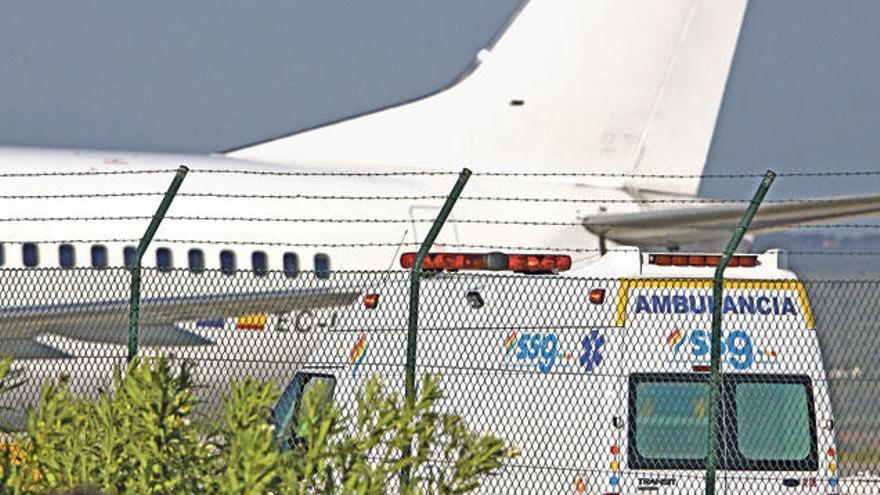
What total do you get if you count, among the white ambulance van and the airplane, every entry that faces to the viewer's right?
0

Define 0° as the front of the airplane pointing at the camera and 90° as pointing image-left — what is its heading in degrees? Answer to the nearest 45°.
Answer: approximately 90°

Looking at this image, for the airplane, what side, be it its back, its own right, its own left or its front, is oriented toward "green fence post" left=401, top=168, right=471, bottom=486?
left

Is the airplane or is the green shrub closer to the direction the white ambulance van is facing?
the airplane

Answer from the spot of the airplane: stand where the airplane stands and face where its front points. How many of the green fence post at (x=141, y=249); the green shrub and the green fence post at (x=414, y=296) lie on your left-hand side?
3

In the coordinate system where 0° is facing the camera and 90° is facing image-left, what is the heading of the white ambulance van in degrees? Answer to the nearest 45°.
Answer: approximately 135°

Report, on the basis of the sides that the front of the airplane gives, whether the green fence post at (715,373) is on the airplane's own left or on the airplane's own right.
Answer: on the airplane's own left

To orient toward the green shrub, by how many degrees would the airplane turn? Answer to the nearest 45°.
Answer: approximately 90° to its left

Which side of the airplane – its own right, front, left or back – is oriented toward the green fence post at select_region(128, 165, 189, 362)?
left

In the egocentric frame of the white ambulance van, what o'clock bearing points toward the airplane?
The airplane is roughly at 1 o'clock from the white ambulance van.

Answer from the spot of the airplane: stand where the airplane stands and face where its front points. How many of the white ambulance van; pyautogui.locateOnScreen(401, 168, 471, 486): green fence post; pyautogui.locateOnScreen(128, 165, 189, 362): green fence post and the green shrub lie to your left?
4

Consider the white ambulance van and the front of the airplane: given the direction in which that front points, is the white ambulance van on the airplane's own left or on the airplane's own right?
on the airplane's own left
